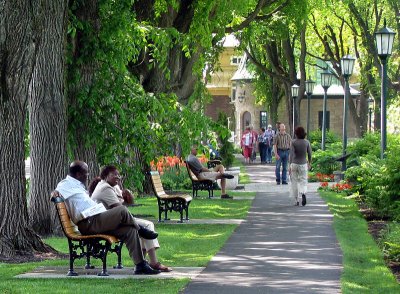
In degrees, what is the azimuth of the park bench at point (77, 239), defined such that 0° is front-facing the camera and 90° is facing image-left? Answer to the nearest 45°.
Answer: approximately 270°

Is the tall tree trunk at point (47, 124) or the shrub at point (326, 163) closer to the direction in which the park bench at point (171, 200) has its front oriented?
the shrub

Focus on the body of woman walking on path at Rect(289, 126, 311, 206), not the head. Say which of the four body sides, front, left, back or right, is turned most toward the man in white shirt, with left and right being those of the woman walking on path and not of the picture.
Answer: back

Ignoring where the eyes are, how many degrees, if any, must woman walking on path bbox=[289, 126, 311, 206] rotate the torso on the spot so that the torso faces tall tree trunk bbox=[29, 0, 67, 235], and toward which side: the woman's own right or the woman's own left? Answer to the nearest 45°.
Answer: approximately 135° to the woman's own left

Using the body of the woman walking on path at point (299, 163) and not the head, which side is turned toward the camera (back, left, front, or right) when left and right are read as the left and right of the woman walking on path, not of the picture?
back

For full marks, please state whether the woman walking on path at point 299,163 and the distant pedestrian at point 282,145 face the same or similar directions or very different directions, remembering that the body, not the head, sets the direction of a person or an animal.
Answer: very different directions

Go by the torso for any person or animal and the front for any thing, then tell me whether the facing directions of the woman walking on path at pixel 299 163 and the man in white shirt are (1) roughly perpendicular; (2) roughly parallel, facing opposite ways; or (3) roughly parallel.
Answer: roughly perpendicular

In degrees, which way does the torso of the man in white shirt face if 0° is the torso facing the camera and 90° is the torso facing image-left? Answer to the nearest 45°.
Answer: approximately 270°

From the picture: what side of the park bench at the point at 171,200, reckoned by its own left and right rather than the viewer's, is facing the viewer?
right

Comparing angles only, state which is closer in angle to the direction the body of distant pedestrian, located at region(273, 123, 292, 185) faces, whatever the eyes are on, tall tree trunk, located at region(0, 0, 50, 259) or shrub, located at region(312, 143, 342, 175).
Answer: the tall tree trunk
